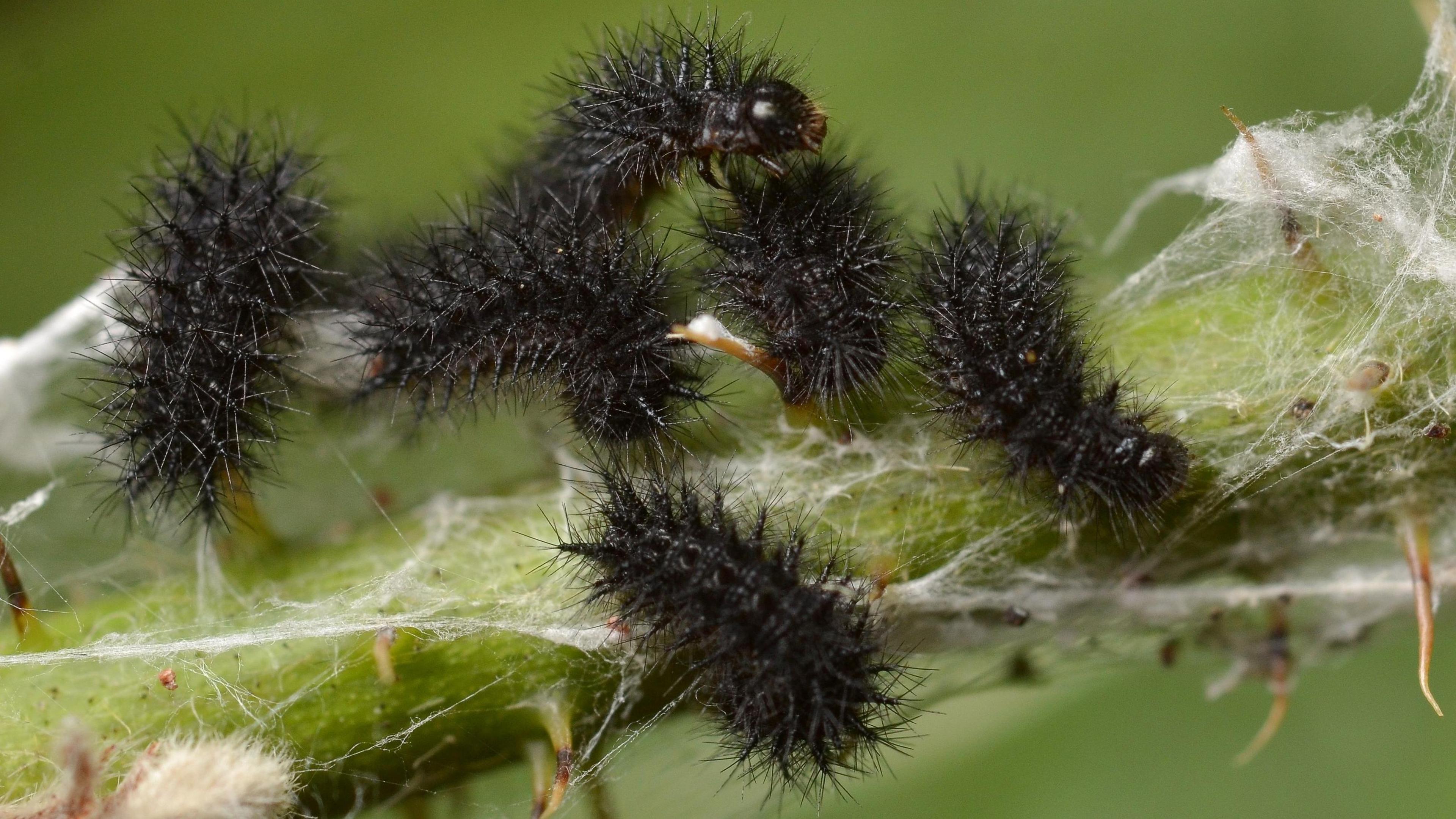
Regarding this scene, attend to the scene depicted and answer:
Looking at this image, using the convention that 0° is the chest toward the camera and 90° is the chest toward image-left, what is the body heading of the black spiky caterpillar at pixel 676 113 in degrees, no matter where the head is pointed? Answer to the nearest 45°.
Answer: approximately 270°

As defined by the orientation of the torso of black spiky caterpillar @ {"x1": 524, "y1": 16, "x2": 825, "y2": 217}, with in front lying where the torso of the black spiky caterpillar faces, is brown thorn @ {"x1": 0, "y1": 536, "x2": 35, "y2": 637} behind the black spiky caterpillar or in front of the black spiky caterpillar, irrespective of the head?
behind

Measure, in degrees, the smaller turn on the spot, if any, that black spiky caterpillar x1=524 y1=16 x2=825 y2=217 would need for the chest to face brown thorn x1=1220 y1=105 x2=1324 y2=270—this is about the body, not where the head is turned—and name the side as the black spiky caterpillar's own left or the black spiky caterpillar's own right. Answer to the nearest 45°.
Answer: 0° — it already faces it

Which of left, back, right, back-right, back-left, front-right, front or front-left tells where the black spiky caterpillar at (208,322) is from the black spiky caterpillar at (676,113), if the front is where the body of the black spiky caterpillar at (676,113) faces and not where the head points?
back

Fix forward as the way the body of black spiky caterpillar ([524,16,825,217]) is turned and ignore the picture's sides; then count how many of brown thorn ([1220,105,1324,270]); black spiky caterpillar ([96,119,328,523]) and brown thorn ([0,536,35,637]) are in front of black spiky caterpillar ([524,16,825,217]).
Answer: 1
